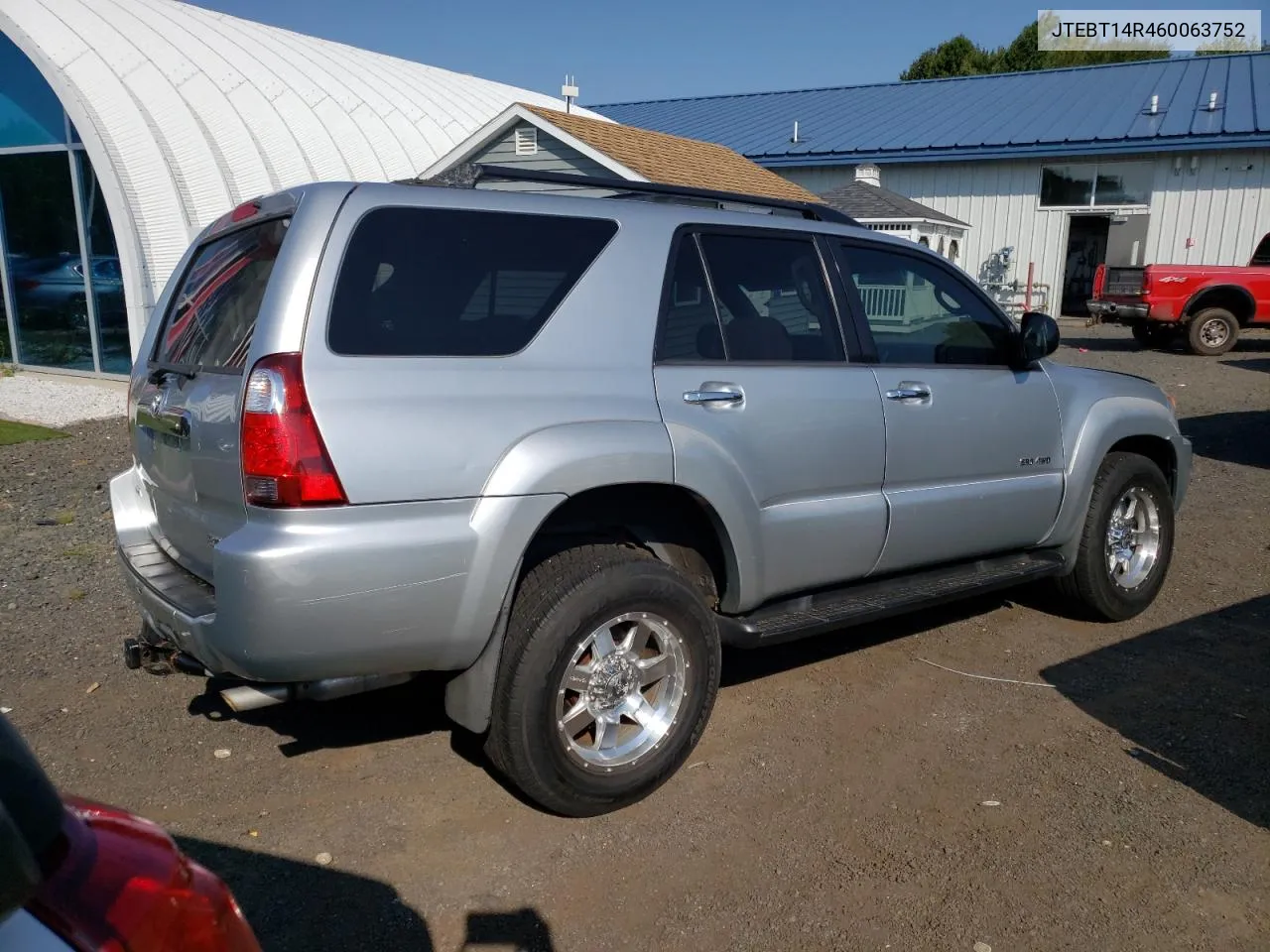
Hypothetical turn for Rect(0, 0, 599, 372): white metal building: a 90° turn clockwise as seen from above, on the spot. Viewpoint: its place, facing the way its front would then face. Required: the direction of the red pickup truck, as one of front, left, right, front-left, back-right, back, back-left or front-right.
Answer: back-right

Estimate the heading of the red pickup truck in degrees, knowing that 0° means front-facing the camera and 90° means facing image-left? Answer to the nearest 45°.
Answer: approximately 225°

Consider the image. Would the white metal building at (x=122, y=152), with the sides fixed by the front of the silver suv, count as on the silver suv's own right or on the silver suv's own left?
on the silver suv's own left

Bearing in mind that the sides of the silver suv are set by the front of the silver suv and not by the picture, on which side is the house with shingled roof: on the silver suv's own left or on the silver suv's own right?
on the silver suv's own left

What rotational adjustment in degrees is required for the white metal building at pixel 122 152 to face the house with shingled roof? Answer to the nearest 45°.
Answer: approximately 135° to its left

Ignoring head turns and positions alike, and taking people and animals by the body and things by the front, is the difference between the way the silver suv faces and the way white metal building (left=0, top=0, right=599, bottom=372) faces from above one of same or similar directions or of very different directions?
very different directions

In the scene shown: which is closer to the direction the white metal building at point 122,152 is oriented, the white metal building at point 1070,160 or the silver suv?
the silver suv

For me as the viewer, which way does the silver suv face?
facing away from the viewer and to the right of the viewer

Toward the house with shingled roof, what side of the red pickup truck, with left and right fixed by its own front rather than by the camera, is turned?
back
